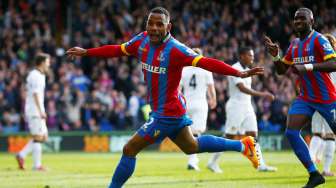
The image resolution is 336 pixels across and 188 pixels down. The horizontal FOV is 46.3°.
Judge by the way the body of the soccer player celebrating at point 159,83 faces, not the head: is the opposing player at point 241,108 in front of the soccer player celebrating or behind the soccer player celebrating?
behind

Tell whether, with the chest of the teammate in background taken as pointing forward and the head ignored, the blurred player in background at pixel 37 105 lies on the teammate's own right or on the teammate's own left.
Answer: on the teammate's own right

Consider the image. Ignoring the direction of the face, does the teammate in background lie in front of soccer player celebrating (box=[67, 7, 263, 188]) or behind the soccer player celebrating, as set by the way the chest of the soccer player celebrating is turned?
behind
